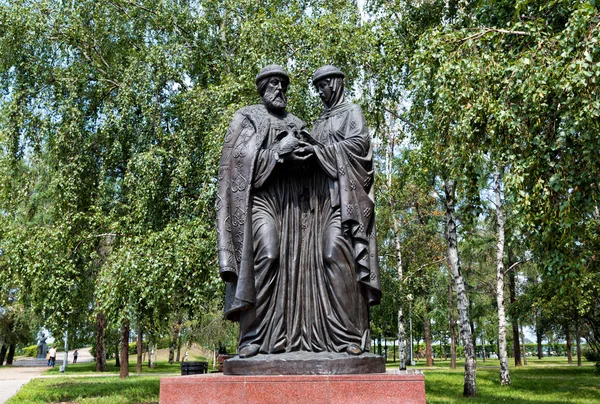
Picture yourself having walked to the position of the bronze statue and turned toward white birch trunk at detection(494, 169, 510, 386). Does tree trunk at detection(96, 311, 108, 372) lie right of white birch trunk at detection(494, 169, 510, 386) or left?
left

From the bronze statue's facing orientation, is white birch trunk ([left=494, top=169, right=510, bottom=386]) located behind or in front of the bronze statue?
behind

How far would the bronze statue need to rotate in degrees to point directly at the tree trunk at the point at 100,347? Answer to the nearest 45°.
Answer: approximately 180°

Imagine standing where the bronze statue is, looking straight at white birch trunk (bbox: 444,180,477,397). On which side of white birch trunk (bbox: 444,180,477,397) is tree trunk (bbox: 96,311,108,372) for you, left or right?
left

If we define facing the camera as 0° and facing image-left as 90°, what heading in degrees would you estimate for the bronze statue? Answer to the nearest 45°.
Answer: approximately 0°
